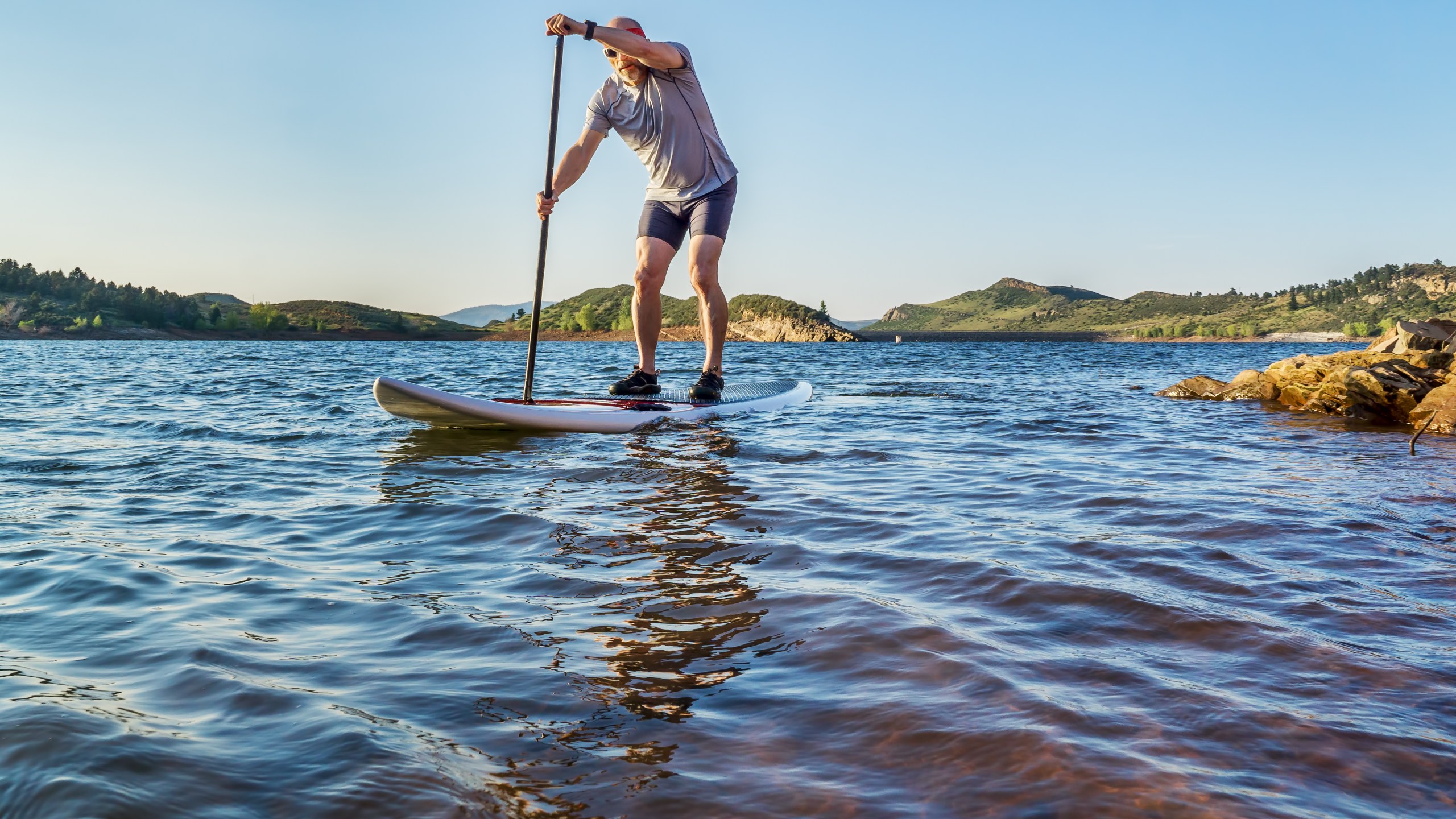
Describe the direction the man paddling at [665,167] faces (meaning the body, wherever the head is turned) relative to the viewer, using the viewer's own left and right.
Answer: facing the viewer and to the left of the viewer

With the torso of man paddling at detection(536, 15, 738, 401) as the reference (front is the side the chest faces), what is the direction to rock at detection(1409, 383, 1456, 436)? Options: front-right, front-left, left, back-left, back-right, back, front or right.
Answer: back-left

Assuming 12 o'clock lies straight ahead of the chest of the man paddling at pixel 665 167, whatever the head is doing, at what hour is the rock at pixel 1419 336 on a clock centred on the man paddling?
The rock is roughly at 7 o'clock from the man paddling.

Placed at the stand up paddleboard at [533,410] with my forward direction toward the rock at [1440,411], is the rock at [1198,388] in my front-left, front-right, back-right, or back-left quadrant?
front-left

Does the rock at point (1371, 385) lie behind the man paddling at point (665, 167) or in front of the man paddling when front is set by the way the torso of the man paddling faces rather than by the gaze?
behind
